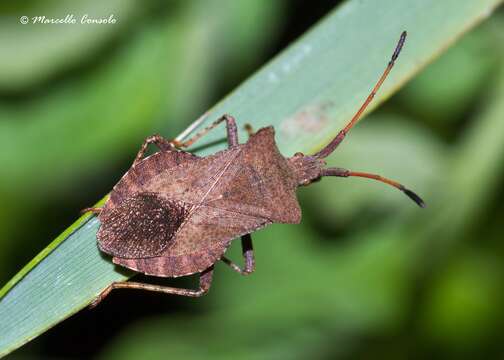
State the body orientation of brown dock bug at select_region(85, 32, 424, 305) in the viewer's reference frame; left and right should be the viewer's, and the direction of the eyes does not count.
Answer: facing to the right of the viewer
